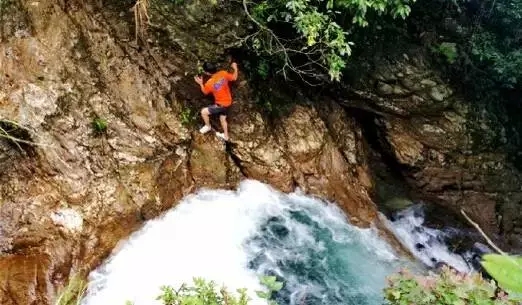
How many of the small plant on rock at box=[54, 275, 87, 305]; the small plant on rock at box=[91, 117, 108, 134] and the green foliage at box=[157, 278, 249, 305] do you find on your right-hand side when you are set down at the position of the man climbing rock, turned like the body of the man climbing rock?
0

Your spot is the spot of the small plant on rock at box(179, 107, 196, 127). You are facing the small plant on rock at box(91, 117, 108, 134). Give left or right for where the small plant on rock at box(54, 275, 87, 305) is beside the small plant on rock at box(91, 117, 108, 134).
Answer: left

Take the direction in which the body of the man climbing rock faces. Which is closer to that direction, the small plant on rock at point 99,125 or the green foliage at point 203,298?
the small plant on rock

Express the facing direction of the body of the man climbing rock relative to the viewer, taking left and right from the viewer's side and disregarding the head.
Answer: facing away from the viewer and to the left of the viewer

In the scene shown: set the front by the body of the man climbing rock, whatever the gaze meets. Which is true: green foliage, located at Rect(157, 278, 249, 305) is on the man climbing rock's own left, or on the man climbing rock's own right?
on the man climbing rock's own left

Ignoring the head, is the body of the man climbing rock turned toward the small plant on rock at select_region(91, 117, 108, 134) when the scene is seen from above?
no

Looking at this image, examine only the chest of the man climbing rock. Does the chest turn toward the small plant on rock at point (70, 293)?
no
